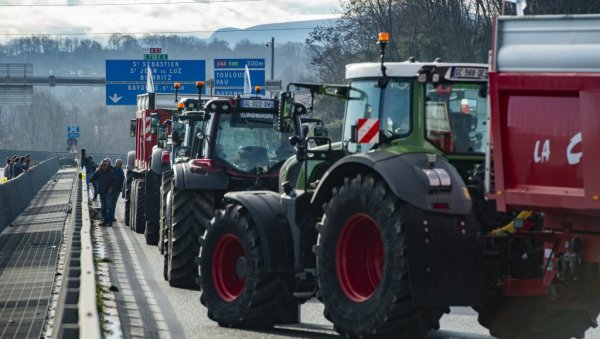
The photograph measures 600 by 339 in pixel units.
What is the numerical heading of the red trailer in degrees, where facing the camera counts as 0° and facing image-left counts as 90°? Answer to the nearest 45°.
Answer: approximately 90°

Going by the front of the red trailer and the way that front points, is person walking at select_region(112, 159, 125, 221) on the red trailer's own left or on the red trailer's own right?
on the red trailer's own right

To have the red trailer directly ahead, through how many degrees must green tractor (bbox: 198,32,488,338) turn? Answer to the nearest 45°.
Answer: approximately 180°

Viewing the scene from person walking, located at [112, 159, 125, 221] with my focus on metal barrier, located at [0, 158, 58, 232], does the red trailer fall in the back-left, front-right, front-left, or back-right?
back-left
